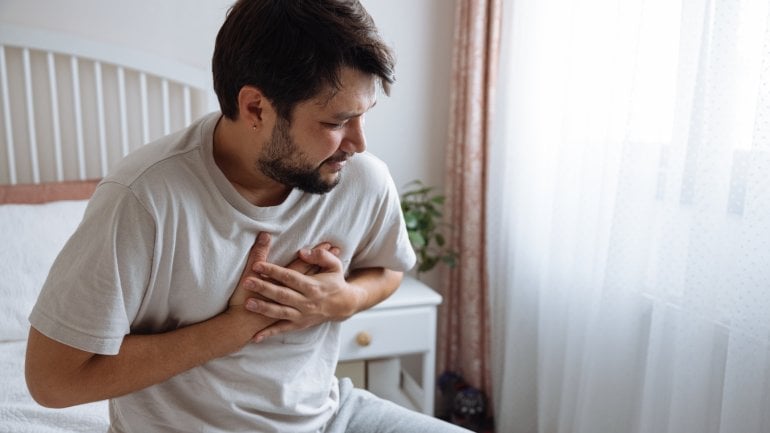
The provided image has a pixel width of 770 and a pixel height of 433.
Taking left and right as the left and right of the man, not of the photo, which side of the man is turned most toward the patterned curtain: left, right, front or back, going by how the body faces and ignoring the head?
left

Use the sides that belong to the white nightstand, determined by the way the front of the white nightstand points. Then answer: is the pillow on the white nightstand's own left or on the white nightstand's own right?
on the white nightstand's own right

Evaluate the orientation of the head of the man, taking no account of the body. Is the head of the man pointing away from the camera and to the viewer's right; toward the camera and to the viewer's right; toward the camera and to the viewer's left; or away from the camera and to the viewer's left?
toward the camera and to the viewer's right

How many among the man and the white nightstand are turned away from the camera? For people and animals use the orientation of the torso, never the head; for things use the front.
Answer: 0

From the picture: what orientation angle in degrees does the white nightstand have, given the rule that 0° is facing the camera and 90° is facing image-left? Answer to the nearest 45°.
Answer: approximately 315°

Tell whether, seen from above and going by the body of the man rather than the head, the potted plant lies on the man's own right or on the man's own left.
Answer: on the man's own left
